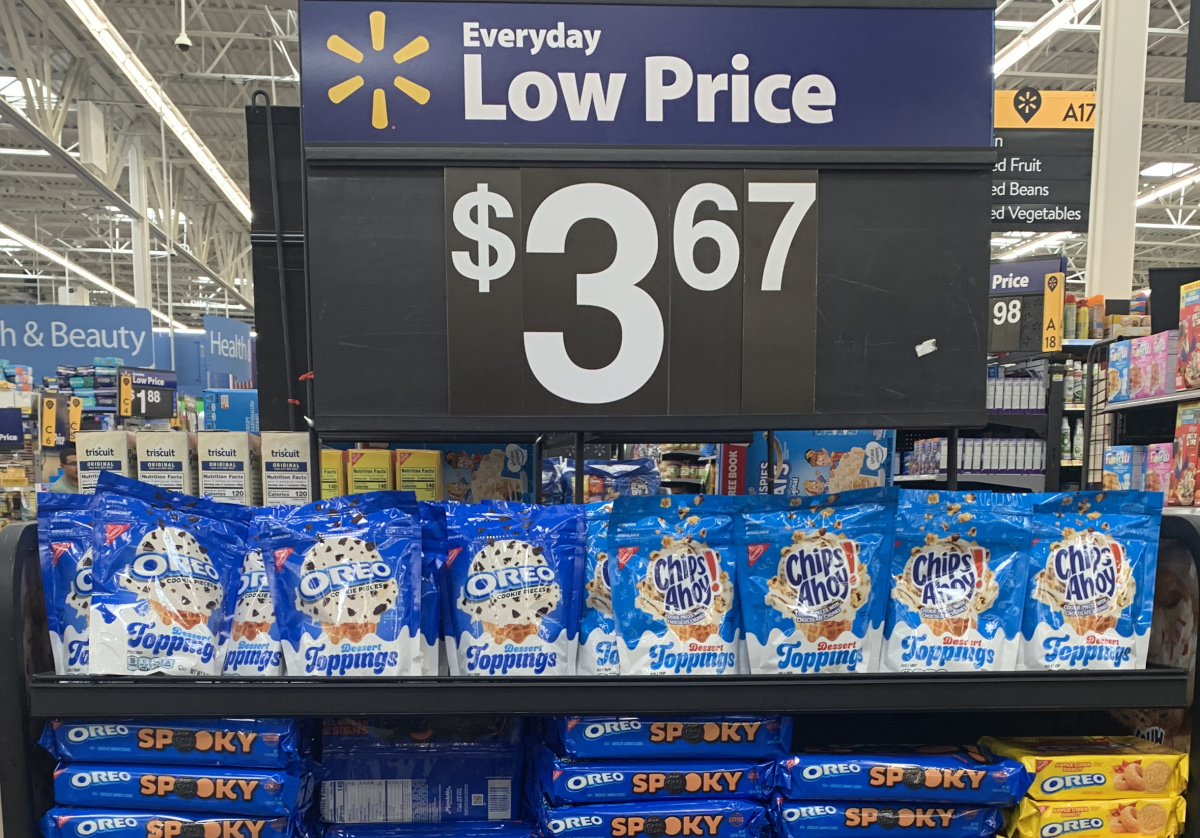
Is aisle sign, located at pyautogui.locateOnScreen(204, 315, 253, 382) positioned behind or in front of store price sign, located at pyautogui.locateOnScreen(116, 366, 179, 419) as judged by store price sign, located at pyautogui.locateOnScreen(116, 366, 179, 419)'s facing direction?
behind

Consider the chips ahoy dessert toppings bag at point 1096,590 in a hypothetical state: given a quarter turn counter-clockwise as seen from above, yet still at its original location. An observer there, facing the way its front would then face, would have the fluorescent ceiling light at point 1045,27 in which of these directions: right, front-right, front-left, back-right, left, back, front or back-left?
left

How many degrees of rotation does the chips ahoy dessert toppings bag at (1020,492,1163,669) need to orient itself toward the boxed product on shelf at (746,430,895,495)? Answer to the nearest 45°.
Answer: approximately 135° to its right

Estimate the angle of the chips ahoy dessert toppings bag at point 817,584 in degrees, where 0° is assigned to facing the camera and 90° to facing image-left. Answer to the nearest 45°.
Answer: approximately 0°

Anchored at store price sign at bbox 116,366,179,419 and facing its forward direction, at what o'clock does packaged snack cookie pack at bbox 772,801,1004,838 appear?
The packaged snack cookie pack is roughly at 12 o'clock from the store price sign.

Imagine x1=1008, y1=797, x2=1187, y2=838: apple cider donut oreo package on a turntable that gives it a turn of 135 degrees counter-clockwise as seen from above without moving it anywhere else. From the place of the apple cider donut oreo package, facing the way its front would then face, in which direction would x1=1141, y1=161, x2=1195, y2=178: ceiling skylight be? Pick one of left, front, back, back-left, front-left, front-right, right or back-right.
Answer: front-left

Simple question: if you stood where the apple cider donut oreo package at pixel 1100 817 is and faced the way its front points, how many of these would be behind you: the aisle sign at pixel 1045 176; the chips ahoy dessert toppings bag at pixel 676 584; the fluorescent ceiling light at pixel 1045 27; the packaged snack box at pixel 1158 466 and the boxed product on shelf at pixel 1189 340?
4

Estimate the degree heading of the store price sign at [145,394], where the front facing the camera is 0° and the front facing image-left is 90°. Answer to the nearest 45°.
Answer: approximately 0°

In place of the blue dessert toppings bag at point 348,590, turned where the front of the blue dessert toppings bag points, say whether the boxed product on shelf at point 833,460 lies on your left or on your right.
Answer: on your left

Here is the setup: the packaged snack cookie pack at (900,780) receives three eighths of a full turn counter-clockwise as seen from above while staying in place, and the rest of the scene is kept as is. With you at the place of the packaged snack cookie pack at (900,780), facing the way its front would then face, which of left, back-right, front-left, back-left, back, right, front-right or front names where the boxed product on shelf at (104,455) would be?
back-left

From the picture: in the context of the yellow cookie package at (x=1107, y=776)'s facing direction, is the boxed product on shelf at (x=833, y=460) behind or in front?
behind
